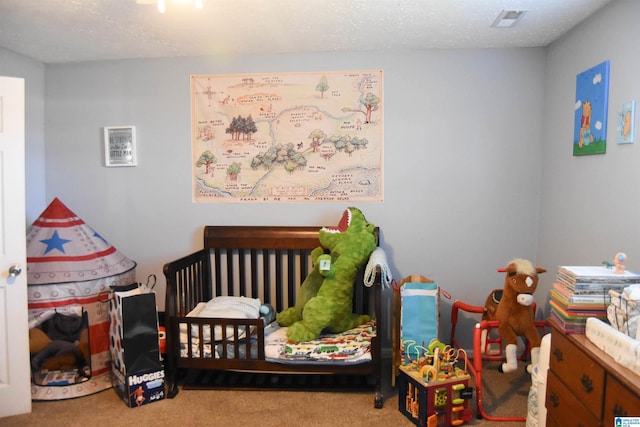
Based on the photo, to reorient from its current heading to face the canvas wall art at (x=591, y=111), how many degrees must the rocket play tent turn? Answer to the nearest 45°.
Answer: approximately 45° to its left

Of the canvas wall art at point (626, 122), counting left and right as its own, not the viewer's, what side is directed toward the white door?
front

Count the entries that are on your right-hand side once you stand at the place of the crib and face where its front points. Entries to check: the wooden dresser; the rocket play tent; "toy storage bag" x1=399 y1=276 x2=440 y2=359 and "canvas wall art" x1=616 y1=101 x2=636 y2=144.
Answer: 1

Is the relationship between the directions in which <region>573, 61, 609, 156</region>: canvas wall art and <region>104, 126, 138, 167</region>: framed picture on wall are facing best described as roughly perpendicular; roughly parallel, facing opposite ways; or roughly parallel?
roughly perpendicular

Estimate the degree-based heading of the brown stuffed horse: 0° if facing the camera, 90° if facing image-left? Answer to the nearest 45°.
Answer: approximately 315°

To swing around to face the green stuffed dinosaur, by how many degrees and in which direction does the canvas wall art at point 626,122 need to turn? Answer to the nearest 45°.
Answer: approximately 45° to its right

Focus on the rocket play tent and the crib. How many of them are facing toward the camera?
2

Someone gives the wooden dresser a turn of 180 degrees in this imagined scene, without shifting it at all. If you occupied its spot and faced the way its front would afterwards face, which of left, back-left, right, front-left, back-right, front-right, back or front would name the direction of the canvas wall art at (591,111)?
front-left

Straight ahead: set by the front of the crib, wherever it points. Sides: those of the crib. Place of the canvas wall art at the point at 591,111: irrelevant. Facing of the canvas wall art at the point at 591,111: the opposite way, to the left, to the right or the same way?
to the right

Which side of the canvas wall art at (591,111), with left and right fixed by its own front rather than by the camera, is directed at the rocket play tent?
front

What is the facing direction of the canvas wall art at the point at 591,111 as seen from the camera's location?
facing the viewer and to the left of the viewer

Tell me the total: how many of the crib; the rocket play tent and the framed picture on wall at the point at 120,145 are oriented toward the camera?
3

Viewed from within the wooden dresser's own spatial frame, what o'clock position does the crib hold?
The crib is roughly at 2 o'clock from the wooden dresser.

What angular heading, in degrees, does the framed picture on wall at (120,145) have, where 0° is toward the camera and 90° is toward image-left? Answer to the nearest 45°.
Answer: approximately 0°

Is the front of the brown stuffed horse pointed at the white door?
no

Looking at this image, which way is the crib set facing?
toward the camera

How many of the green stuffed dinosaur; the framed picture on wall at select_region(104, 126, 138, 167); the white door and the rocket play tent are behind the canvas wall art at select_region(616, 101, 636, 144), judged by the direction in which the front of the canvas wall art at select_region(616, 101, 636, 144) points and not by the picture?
0

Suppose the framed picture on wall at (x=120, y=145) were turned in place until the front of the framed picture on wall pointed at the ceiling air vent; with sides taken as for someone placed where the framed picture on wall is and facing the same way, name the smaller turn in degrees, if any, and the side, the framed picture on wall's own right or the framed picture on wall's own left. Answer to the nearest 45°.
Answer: approximately 45° to the framed picture on wall's own left

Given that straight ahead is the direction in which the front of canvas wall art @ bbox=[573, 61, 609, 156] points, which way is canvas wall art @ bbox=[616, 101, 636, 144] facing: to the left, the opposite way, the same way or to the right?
the same way

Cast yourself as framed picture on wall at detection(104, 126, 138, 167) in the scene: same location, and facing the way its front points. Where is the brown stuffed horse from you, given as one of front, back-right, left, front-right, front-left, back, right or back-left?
front-left
